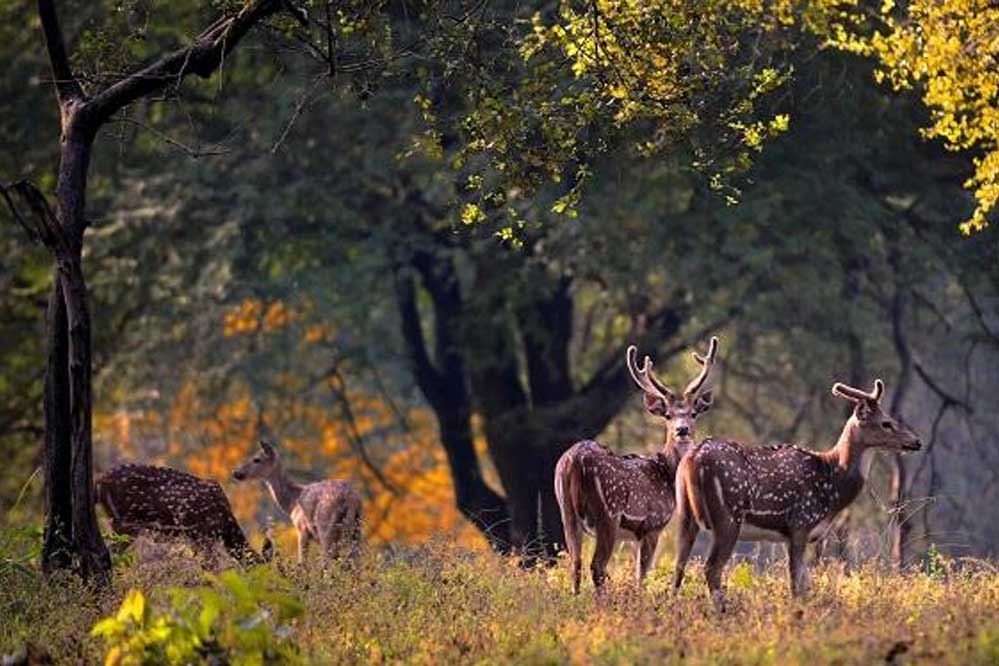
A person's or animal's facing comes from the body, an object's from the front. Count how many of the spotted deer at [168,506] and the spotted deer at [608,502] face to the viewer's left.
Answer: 0

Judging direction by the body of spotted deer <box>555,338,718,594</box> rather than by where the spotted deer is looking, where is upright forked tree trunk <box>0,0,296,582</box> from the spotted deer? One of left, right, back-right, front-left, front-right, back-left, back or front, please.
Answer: back-left

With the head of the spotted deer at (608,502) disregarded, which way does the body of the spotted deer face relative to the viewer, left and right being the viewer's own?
facing away from the viewer and to the right of the viewer

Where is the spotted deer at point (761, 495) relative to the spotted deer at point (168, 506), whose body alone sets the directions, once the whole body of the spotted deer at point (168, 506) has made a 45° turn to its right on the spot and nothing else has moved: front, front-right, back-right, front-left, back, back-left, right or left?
front

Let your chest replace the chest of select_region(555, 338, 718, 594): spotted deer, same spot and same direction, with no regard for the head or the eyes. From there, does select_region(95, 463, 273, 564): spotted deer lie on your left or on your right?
on your left

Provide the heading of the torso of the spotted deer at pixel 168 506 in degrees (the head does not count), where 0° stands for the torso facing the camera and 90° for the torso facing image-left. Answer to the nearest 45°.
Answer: approximately 270°

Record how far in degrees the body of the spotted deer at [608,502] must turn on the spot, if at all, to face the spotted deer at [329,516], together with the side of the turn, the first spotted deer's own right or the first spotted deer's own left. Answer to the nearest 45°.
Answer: approximately 90° to the first spotted deer's own left

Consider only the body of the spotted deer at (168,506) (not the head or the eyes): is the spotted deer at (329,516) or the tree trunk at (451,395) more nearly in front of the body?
the spotted deer
